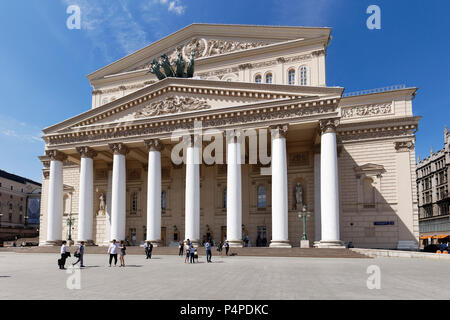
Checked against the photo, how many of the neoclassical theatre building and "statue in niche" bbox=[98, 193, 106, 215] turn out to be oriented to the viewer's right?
0

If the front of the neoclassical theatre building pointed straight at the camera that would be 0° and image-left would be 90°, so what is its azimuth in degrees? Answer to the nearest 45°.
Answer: approximately 45°

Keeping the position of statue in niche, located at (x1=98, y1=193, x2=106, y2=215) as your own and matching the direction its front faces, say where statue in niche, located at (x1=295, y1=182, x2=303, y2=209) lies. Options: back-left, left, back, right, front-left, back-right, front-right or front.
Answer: left

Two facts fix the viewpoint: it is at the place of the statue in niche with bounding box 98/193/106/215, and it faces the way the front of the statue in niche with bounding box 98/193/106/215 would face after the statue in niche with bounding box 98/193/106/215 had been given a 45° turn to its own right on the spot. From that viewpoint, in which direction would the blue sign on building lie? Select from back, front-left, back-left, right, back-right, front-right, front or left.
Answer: back-left

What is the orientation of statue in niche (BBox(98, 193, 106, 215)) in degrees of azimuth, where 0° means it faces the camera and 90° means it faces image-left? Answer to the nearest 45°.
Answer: approximately 45°
